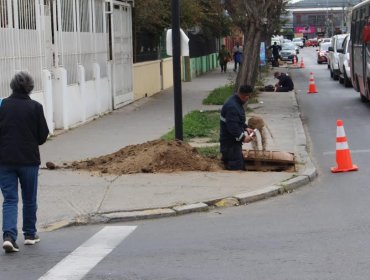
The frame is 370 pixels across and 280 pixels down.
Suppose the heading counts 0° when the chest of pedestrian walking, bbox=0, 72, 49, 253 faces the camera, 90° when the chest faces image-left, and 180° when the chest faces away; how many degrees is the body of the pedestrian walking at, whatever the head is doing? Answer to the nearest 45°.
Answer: approximately 180°

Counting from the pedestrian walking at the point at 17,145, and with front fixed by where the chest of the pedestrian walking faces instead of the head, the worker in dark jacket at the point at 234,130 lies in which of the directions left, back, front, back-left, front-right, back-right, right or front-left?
front-right

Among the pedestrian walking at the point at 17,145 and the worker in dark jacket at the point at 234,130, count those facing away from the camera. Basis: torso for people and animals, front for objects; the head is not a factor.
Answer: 1

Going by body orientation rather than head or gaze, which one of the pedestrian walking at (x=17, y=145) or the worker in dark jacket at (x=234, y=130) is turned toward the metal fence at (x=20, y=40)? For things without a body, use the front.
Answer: the pedestrian walking

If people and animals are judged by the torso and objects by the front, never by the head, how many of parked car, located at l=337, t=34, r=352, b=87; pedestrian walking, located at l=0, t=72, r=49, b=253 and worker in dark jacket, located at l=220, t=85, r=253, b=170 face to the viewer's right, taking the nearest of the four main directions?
1

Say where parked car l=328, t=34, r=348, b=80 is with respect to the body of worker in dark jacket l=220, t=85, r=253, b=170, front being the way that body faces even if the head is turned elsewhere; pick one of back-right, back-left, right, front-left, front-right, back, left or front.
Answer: left

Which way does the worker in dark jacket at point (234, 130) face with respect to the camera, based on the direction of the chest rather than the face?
to the viewer's right

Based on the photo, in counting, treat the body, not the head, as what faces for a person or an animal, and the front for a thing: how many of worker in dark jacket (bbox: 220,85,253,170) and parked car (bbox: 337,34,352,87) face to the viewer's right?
1

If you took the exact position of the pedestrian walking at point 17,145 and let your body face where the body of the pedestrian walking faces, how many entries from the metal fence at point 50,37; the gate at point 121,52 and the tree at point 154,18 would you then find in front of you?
3

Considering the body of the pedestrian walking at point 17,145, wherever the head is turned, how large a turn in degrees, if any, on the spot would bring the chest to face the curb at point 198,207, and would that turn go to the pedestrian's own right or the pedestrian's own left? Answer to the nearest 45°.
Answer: approximately 45° to the pedestrian's own right

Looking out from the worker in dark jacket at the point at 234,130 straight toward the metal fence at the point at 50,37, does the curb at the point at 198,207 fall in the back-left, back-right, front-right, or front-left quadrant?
back-left

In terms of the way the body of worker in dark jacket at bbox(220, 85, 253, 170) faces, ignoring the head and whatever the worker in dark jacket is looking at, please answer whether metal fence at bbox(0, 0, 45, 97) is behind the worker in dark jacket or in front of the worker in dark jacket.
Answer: behind

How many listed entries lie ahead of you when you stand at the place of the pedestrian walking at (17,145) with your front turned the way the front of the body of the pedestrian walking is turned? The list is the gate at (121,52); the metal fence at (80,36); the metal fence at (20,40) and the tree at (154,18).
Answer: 4

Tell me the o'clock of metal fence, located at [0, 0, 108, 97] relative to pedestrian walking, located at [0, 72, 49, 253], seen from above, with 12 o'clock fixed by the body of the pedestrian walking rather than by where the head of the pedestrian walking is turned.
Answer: The metal fence is roughly at 12 o'clock from the pedestrian walking.
